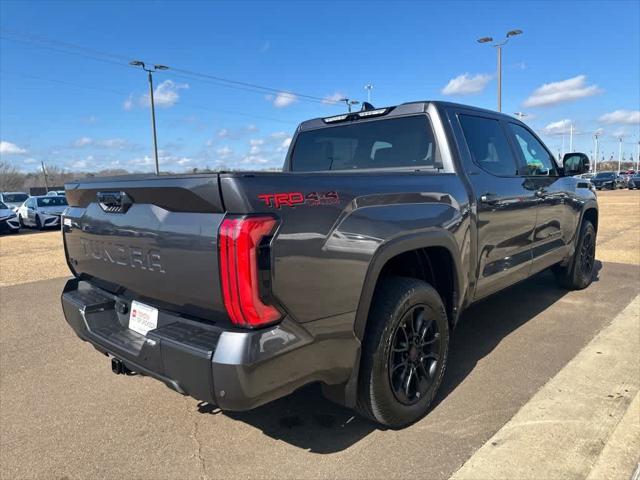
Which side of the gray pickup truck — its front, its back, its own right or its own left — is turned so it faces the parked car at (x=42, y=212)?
left

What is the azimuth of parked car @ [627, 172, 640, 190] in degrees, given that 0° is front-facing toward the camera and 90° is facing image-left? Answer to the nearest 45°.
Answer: approximately 45°

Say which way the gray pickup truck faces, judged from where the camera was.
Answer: facing away from the viewer and to the right of the viewer

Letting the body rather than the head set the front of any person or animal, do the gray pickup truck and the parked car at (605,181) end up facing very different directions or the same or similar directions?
very different directions

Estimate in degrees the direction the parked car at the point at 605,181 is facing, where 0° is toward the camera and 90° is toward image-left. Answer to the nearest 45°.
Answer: approximately 45°
